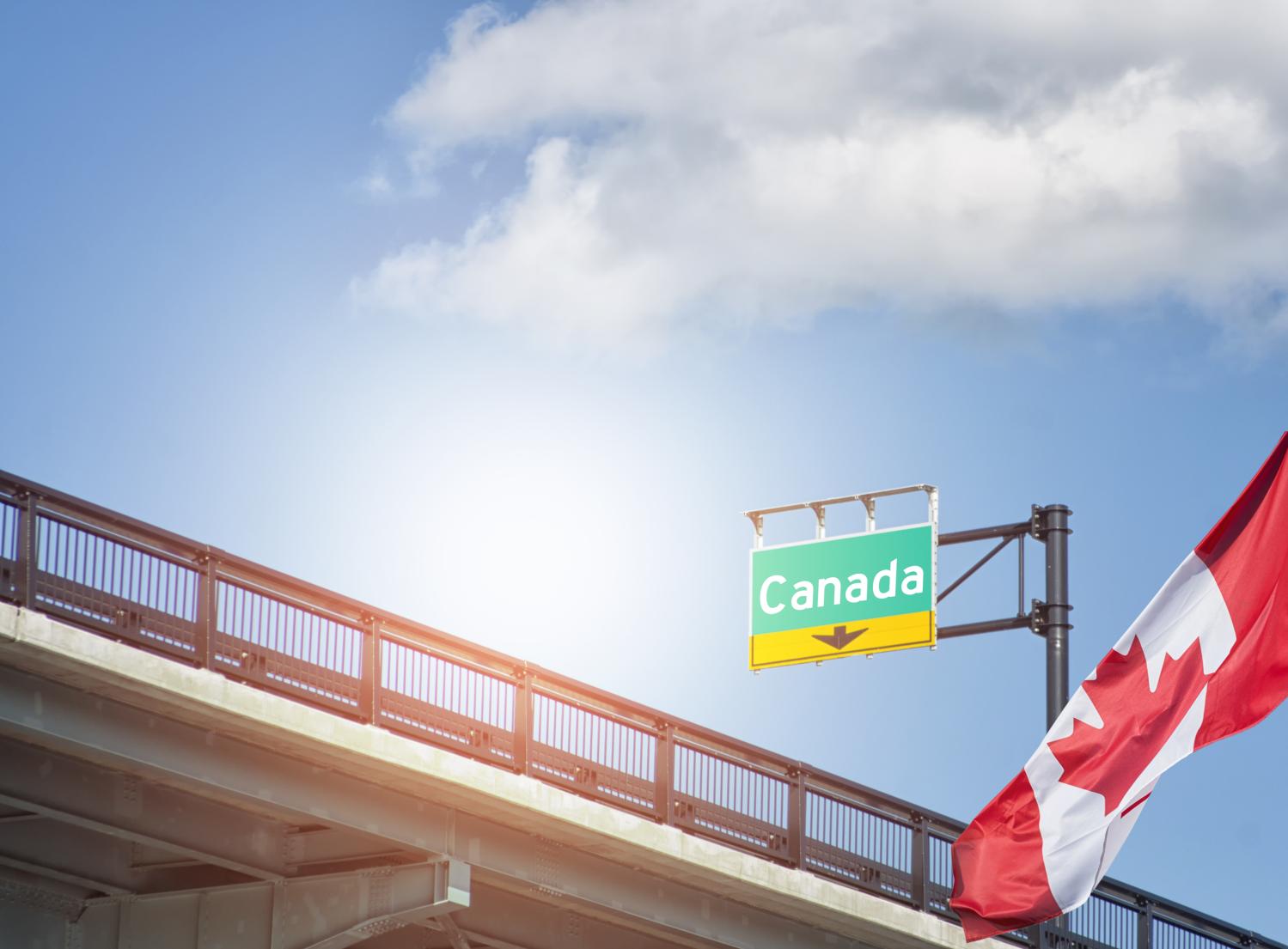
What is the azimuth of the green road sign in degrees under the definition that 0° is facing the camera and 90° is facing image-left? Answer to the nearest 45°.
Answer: approximately 45°

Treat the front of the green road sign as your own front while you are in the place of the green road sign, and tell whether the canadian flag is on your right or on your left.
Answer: on your left

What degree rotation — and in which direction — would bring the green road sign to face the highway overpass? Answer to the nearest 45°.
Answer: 0° — it already faces it
